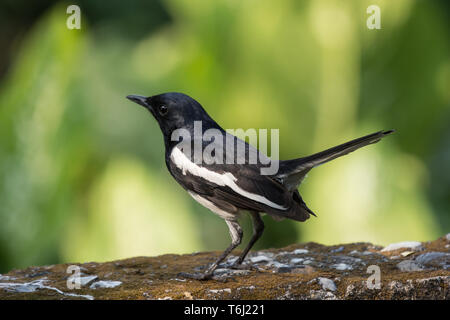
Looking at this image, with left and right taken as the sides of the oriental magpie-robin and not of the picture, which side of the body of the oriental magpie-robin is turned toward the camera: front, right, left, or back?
left
